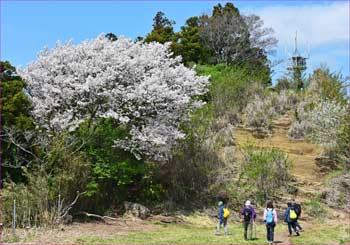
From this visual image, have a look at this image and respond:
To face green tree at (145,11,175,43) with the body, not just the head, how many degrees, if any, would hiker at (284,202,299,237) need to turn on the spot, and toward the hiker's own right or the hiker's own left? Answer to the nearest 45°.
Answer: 0° — they already face it

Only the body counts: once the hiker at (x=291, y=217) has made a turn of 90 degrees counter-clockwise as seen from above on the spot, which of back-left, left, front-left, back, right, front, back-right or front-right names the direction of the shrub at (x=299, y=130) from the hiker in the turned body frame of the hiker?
back-right

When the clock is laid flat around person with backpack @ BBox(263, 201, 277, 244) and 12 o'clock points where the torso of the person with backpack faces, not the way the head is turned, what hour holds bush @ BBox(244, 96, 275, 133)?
The bush is roughly at 12 o'clock from the person with backpack.

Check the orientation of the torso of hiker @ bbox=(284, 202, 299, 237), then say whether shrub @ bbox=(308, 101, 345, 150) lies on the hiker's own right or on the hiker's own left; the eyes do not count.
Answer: on the hiker's own right

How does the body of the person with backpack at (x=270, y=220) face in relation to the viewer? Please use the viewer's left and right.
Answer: facing away from the viewer

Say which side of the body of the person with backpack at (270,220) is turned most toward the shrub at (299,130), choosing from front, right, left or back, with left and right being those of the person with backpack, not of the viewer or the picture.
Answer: front

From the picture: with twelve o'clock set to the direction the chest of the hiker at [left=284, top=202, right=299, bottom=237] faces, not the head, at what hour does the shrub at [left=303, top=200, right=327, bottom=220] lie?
The shrub is roughly at 2 o'clock from the hiker.

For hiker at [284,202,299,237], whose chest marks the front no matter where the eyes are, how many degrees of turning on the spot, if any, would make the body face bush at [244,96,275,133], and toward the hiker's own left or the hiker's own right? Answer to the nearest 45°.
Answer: approximately 45° to the hiker's own right

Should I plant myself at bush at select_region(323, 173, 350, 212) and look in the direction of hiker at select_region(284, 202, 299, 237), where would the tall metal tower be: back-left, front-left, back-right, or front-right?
back-right

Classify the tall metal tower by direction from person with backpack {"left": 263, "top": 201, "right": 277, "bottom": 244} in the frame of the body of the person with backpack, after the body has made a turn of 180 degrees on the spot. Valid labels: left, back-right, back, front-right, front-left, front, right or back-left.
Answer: back

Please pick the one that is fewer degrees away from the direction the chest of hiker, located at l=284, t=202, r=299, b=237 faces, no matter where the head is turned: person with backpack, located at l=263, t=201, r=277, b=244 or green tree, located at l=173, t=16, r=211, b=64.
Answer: the green tree

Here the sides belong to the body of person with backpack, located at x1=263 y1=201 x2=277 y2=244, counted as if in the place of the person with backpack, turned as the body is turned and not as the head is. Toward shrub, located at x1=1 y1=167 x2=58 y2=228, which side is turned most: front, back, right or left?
left

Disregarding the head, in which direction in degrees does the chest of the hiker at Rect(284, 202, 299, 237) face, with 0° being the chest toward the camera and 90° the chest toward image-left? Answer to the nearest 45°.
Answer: approximately 135°

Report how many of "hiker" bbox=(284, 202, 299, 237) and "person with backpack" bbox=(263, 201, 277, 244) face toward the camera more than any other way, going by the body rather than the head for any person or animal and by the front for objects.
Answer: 0

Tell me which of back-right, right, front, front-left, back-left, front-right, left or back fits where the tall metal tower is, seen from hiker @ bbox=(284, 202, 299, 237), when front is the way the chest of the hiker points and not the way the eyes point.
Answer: front-right
